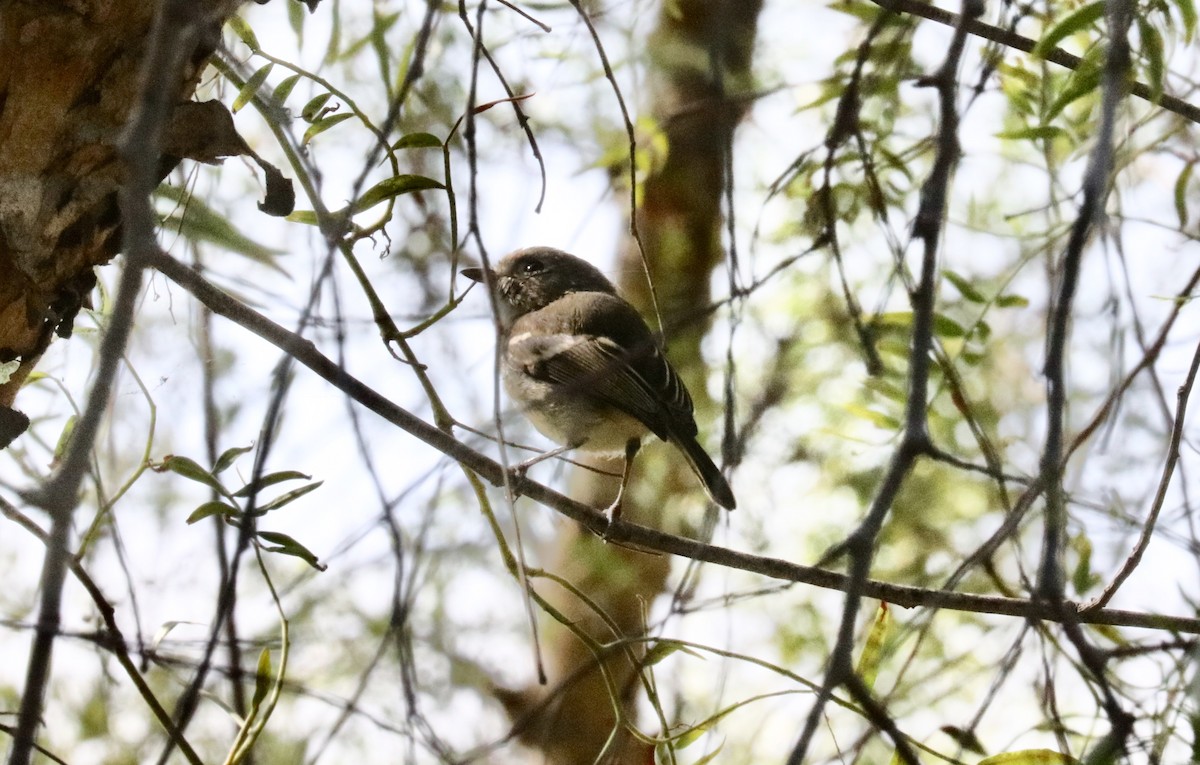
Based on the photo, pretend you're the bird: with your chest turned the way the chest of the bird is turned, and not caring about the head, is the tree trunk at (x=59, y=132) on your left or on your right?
on your left

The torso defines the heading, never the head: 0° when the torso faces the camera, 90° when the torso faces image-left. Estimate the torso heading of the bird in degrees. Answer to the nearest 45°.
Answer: approximately 90°
